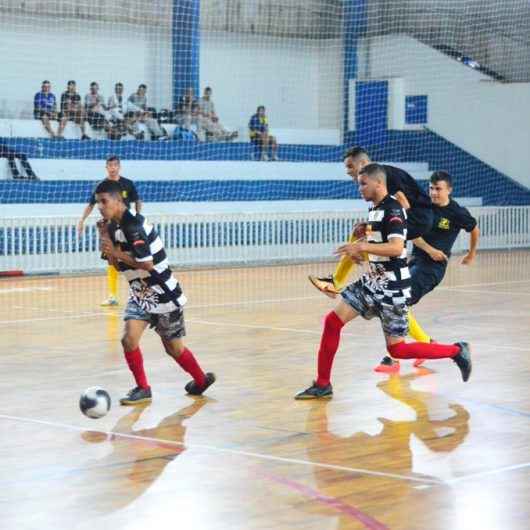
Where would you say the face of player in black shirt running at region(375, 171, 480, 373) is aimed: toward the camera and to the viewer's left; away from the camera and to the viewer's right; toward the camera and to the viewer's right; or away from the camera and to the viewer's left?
toward the camera and to the viewer's left

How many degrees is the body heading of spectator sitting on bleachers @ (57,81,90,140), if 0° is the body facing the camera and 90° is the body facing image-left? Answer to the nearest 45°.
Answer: approximately 0°

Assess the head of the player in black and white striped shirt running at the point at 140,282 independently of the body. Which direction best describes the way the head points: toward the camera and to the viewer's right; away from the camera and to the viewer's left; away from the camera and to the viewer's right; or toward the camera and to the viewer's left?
toward the camera and to the viewer's left

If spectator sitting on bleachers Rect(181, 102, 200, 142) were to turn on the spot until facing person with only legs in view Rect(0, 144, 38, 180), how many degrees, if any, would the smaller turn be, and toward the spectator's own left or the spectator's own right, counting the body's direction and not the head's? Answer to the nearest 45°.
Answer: approximately 90° to the spectator's own right

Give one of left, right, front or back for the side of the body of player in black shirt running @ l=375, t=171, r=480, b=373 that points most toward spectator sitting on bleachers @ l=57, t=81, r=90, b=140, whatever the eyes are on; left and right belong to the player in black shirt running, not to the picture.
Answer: right

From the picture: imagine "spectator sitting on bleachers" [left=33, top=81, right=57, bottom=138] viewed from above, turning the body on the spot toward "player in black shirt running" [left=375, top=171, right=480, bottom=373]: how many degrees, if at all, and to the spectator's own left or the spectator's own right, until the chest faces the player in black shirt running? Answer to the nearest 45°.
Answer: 0° — they already face them

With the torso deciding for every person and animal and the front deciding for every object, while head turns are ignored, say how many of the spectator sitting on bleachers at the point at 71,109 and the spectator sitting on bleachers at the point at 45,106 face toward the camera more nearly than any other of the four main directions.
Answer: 2

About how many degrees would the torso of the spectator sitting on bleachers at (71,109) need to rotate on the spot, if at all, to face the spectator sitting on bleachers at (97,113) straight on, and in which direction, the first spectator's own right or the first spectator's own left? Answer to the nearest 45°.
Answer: approximately 135° to the first spectator's own left

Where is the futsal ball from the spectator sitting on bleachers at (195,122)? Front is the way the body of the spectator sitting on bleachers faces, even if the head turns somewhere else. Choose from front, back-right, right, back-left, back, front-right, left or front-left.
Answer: front-right
